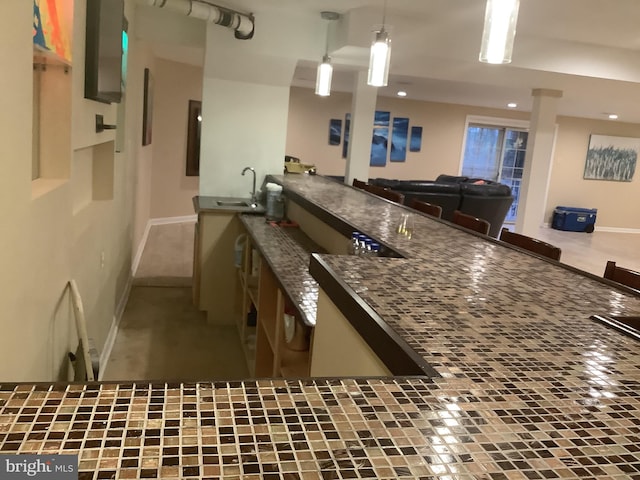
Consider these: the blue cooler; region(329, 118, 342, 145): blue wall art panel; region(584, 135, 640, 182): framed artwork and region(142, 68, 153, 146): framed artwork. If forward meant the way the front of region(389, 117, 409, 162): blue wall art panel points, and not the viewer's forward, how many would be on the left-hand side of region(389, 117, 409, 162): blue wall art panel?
2

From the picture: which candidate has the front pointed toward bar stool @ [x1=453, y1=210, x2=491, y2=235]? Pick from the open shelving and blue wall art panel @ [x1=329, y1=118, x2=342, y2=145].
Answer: the blue wall art panel

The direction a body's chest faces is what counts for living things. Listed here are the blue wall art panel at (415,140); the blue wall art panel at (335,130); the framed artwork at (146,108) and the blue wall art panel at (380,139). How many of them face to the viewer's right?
1

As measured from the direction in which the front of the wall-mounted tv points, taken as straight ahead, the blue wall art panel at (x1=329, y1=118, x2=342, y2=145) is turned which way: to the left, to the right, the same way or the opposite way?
to the right

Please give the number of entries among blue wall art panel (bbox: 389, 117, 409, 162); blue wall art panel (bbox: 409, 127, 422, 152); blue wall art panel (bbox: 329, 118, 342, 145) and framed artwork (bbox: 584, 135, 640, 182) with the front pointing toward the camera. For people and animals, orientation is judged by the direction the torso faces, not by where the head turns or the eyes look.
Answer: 4

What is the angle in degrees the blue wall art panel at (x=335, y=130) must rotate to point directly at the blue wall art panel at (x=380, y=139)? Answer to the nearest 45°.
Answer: approximately 90° to its left

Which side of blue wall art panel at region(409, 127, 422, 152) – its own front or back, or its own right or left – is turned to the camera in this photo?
front

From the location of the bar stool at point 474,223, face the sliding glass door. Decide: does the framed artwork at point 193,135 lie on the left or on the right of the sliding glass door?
left

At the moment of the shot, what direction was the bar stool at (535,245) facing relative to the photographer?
facing the viewer and to the left of the viewer

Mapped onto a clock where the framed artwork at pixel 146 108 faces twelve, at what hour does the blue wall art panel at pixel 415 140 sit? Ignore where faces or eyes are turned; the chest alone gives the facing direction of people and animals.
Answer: The blue wall art panel is roughly at 11 o'clock from the framed artwork.

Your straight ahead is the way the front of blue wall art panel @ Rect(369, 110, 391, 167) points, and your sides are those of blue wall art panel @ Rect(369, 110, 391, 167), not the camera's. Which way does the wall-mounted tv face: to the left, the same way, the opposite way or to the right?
to the left

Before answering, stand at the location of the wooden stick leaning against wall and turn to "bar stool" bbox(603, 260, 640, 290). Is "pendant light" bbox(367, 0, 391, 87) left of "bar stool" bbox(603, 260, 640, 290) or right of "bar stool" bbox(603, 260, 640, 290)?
left

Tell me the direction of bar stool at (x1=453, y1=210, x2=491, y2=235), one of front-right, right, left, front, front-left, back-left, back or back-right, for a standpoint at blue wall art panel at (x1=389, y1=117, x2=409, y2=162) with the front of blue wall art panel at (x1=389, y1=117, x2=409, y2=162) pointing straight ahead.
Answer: front

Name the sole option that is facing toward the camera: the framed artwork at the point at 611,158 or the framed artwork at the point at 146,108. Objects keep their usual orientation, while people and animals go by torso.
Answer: the framed artwork at the point at 611,158

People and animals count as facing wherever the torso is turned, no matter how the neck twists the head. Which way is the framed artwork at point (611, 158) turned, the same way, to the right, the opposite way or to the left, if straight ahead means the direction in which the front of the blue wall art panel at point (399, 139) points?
the same way

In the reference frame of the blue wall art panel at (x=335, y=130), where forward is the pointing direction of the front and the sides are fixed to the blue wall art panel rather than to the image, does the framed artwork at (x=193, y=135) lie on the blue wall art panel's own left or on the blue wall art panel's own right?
on the blue wall art panel's own right

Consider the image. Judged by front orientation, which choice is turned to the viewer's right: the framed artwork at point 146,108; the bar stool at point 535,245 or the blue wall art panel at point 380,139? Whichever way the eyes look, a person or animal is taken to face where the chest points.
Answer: the framed artwork

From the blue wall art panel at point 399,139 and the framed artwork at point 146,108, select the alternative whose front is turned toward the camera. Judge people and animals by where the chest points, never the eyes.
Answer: the blue wall art panel
